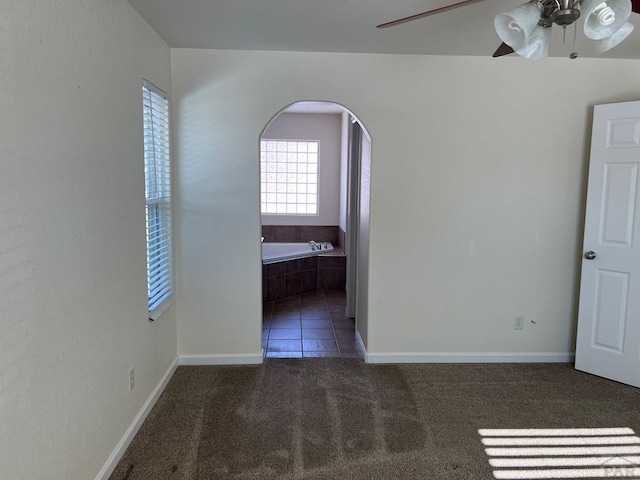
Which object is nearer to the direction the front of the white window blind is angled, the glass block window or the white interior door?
the white interior door

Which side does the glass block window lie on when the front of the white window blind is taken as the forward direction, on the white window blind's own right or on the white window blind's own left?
on the white window blind's own left

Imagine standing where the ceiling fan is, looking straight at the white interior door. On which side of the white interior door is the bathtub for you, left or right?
left

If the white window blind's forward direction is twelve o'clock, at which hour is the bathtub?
The bathtub is roughly at 10 o'clock from the white window blind.

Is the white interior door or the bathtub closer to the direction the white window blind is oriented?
the white interior door

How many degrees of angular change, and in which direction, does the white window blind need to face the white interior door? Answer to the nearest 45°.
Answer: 0° — it already faces it

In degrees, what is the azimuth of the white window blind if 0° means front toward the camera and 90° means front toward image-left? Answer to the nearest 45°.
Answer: approximately 270°

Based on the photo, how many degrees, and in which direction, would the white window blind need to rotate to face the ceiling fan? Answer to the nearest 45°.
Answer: approximately 45° to its right
